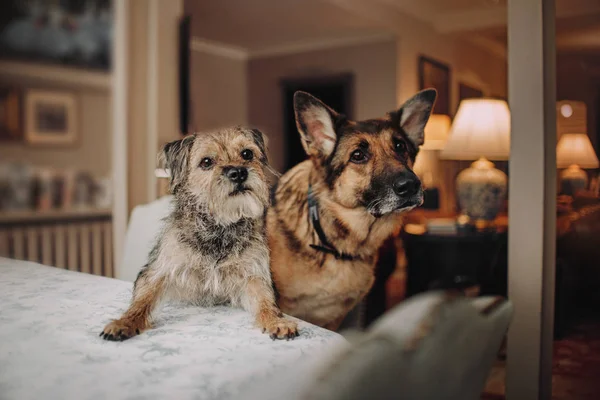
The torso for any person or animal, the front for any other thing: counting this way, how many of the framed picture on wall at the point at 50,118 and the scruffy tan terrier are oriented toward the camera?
2

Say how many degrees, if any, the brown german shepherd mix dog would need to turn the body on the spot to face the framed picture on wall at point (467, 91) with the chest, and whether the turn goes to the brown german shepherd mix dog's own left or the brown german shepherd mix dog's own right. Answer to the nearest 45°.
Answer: approximately 135° to the brown german shepherd mix dog's own left

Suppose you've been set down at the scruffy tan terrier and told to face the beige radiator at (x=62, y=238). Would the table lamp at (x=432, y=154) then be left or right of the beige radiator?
right

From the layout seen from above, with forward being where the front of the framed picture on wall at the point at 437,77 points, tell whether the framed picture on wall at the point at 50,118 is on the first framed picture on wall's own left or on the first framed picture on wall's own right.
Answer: on the first framed picture on wall's own right

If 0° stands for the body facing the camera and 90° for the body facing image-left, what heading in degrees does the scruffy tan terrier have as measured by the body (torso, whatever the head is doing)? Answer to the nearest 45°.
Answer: approximately 0°

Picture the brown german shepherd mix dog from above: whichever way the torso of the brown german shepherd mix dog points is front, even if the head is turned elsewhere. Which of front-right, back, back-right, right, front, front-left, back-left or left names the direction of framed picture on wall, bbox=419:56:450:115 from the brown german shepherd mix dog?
back-left
